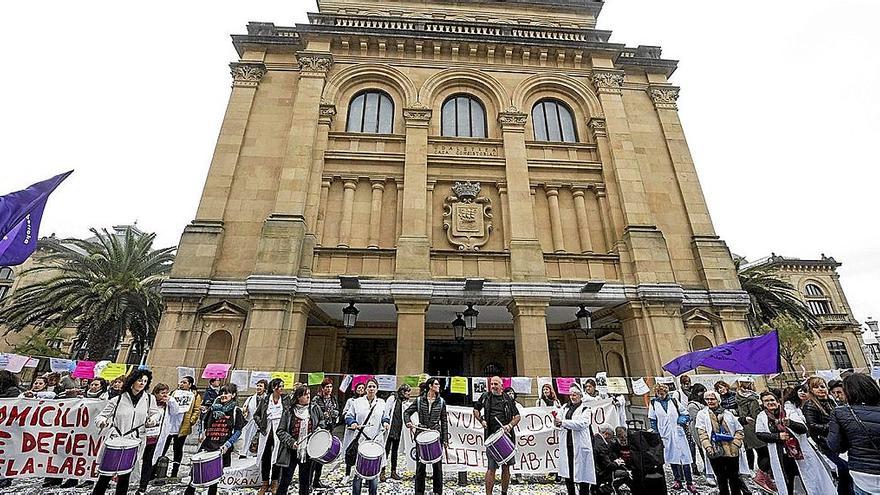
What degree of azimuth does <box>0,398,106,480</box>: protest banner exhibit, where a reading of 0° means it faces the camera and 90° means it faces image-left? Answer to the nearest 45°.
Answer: approximately 0°

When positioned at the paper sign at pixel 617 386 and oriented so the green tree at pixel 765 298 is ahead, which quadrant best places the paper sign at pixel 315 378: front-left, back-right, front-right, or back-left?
back-left

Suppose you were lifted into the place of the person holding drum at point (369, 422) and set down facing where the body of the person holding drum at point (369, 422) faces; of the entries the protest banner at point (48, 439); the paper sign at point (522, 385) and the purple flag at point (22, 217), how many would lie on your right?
2

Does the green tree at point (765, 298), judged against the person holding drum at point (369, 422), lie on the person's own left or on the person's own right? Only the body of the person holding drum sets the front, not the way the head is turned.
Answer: on the person's own left

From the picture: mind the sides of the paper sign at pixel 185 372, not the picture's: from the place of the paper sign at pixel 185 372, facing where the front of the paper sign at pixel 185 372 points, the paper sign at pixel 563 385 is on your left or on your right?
on your left

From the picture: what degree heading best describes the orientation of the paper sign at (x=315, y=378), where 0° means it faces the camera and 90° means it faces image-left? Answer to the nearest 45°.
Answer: approximately 0°
